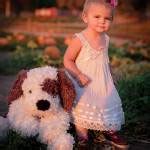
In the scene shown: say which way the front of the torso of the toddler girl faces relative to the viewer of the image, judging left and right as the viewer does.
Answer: facing the viewer and to the right of the viewer

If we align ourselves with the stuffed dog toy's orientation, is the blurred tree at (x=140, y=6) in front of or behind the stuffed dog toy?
behind

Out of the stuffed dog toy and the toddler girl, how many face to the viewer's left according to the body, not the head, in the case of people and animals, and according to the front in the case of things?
0

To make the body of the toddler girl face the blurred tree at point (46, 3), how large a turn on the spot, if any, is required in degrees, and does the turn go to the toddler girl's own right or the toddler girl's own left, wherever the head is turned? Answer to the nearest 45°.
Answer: approximately 135° to the toddler girl's own left

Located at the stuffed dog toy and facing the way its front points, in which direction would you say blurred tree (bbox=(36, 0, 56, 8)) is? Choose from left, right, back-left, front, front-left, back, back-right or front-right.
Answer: back

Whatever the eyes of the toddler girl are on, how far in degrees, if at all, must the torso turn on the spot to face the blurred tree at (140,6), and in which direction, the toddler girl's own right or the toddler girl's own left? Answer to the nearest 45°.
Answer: approximately 135° to the toddler girl's own left

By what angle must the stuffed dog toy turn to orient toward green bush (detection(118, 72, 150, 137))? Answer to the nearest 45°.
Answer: approximately 135° to its left

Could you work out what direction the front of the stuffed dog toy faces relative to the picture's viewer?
facing the viewer
